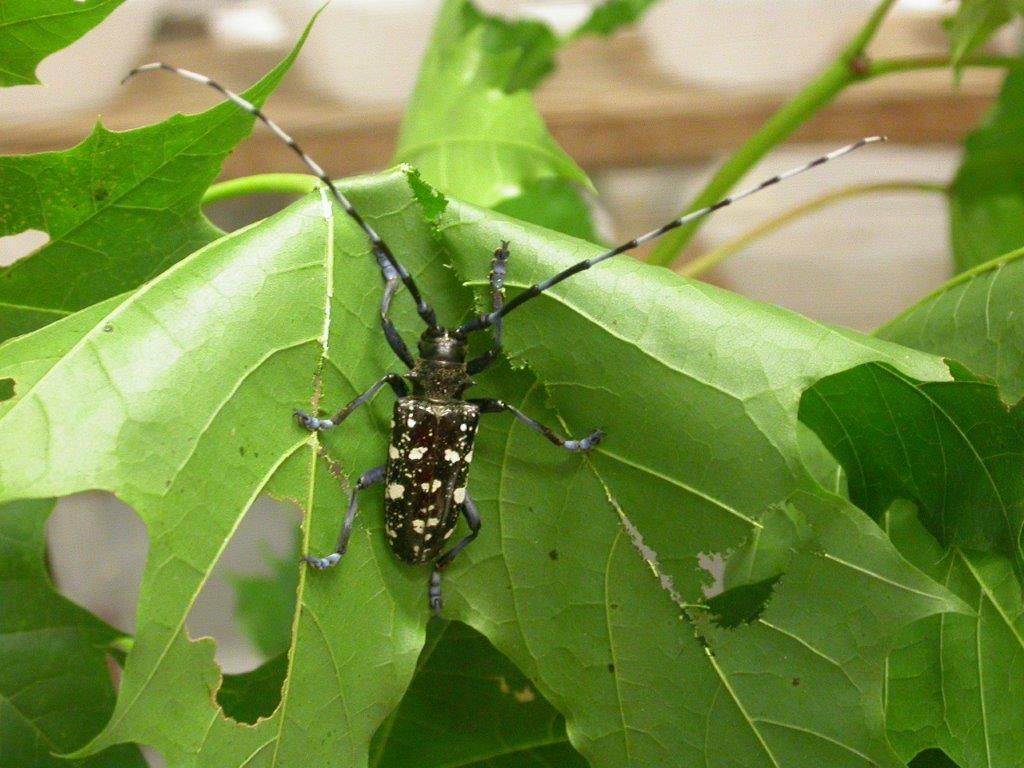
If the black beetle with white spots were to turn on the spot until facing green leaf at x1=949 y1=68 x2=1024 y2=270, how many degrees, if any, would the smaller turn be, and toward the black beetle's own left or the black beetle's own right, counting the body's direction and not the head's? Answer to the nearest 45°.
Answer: approximately 45° to the black beetle's own right

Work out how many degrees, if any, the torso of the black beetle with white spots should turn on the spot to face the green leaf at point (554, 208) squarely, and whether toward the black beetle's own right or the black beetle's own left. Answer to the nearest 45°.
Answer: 0° — it already faces it

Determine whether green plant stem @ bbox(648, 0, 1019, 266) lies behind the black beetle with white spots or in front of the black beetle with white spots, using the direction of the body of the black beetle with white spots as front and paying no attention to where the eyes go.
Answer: in front

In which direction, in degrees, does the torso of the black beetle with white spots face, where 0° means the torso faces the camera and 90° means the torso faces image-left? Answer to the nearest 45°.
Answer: approximately 180°
